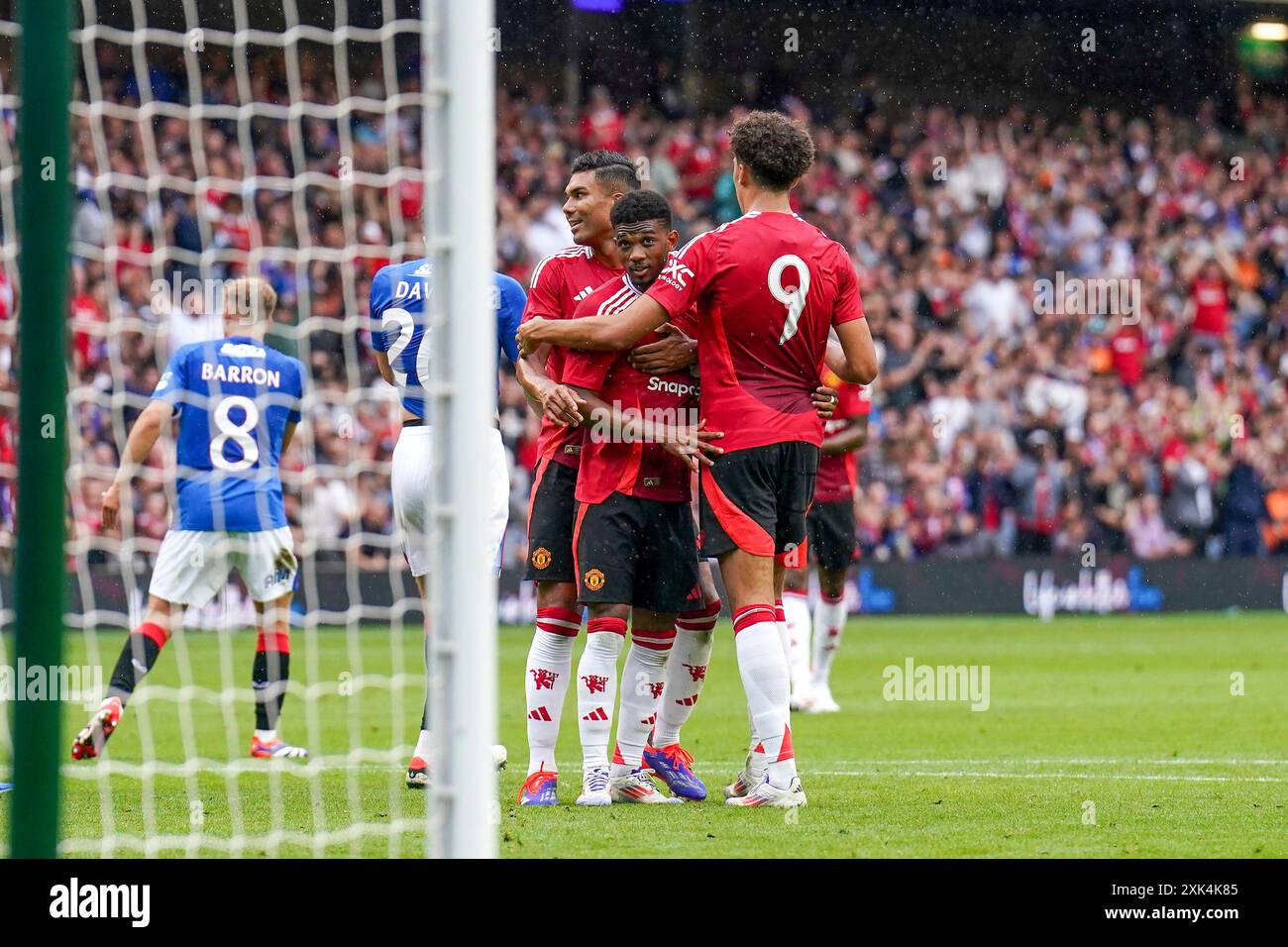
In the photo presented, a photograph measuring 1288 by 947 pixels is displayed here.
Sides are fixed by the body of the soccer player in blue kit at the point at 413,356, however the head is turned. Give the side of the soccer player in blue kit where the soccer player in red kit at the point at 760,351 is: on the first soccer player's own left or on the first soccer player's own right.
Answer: on the first soccer player's own right

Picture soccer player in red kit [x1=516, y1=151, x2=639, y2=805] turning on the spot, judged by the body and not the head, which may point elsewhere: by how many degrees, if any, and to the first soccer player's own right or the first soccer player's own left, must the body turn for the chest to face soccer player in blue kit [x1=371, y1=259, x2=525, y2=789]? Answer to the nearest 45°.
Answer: approximately 135° to the first soccer player's own right

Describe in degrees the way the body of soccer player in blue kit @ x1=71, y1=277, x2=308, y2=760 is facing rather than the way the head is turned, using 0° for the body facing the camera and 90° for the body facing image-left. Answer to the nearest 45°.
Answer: approximately 180°

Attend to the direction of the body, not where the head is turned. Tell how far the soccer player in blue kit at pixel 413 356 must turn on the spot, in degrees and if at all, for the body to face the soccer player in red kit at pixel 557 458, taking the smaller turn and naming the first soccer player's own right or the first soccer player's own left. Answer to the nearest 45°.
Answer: approximately 135° to the first soccer player's own right

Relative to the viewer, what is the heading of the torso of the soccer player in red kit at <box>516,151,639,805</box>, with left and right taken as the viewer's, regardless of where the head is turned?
facing the viewer

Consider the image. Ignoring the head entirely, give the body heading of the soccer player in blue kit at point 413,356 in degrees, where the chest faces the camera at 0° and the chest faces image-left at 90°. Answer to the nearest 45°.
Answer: approximately 180°

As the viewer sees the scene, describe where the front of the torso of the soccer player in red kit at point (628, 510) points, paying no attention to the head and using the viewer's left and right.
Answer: facing the viewer and to the right of the viewer

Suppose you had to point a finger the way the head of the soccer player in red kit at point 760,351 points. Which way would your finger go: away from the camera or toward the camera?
away from the camera

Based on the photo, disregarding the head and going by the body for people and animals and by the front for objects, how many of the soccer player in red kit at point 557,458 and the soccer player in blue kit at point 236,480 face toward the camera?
1

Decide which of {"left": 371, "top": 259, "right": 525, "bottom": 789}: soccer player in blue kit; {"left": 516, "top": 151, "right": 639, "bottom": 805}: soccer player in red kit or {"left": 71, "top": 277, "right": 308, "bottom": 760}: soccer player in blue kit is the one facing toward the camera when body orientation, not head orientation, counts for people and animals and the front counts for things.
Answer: the soccer player in red kit

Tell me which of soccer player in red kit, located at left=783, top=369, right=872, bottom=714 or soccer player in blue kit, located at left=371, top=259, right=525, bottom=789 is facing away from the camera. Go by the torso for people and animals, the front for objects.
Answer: the soccer player in blue kit
